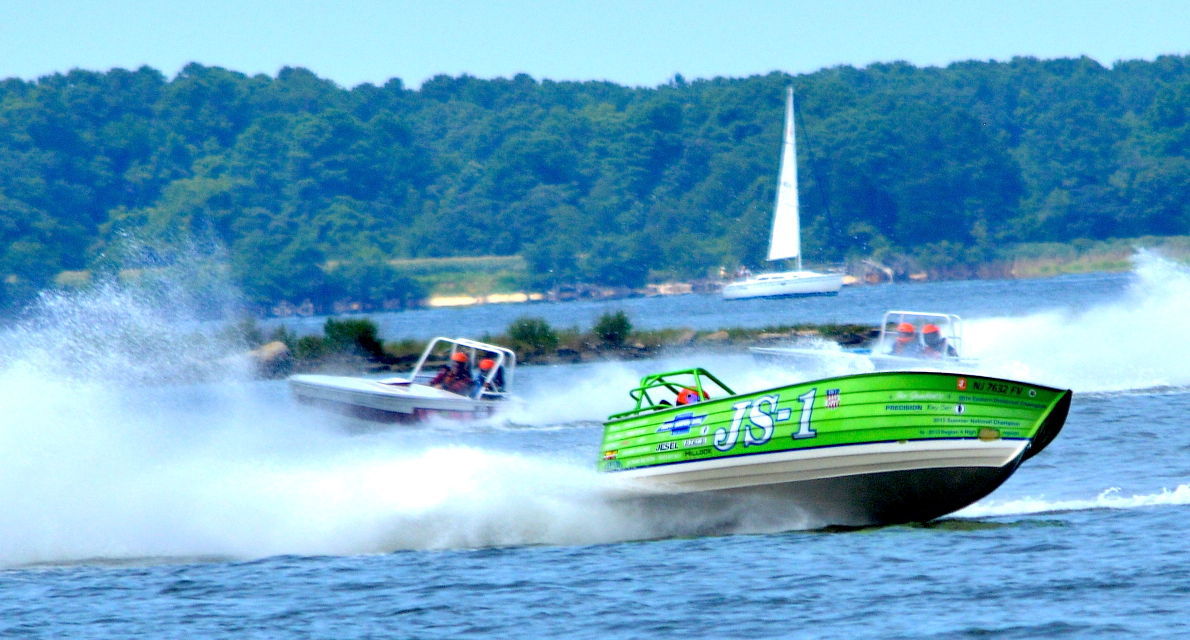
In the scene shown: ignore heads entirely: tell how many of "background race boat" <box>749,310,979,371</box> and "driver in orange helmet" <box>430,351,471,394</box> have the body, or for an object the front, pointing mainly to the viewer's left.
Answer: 2

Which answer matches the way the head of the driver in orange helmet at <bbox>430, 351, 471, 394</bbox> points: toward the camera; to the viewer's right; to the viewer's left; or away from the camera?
to the viewer's left

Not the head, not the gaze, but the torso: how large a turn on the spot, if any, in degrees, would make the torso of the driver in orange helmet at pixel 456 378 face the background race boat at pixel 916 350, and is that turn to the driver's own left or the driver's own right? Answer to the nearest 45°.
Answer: approximately 180°

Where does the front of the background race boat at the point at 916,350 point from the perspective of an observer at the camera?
facing to the left of the viewer

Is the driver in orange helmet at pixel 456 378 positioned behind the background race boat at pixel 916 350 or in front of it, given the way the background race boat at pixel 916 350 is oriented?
in front

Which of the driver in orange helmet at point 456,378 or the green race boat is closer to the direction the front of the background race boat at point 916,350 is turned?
the driver in orange helmet

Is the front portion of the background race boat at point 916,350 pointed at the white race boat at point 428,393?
yes

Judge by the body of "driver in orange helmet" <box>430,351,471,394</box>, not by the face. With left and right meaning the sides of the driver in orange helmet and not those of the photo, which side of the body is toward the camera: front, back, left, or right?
left

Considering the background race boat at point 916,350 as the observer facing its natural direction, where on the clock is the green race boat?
The green race boat is roughly at 9 o'clock from the background race boat.

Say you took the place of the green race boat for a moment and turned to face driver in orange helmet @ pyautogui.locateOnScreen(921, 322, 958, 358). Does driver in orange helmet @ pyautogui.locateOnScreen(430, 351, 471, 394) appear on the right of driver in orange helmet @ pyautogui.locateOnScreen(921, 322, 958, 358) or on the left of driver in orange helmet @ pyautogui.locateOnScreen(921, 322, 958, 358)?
left
